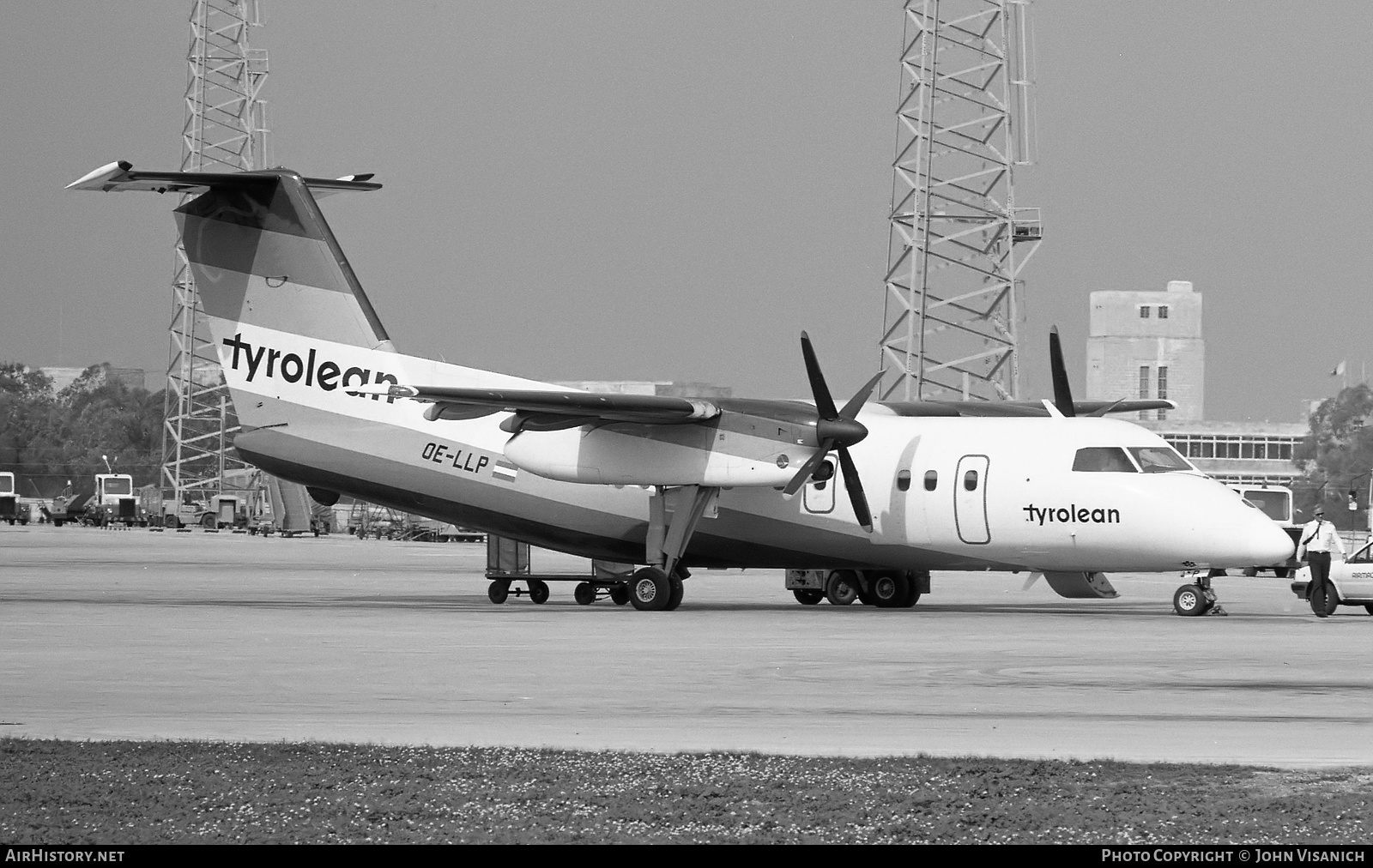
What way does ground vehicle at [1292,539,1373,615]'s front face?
to the viewer's left

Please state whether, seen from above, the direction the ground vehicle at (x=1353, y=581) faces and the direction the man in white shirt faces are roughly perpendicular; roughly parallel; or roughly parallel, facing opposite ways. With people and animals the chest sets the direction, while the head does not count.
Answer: roughly perpendicular

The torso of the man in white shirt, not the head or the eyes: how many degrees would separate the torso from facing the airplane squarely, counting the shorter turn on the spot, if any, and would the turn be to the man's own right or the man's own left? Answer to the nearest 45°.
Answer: approximately 90° to the man's own right

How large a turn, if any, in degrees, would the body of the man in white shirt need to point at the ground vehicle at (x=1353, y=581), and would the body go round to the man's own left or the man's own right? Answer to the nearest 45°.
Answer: approximately 135° to the man's own left

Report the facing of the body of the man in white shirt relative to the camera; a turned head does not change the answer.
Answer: toward the camera

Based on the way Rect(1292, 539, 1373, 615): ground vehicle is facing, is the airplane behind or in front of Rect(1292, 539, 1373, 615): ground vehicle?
in front

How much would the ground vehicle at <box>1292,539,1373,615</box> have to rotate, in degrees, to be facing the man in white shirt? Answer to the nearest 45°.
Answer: approximately 45° to its left

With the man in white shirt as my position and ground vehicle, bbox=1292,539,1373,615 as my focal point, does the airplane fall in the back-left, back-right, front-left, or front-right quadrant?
back-left

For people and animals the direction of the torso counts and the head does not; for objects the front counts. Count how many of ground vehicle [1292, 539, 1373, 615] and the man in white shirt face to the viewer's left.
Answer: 1
